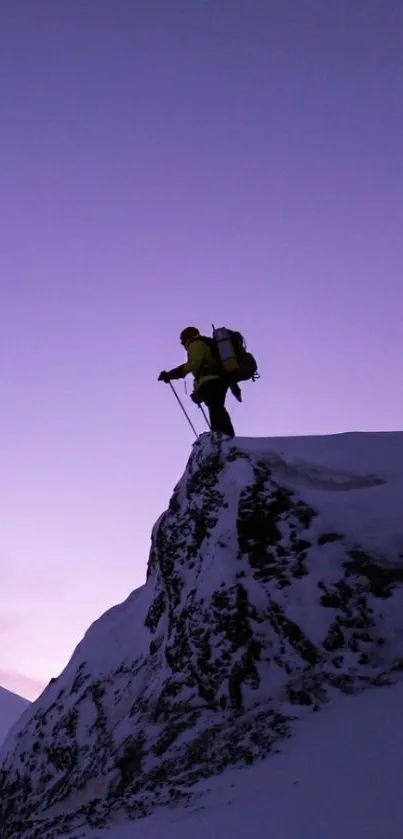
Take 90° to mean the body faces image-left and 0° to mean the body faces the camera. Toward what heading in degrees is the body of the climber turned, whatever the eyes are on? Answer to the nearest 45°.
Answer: approximately 90°

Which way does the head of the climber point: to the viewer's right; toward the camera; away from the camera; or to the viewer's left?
to the viewer's left
